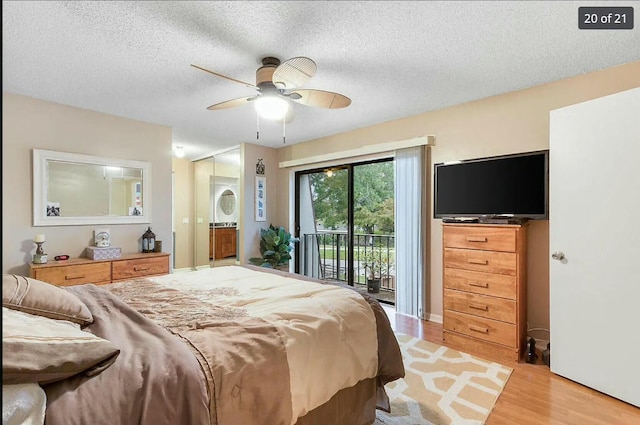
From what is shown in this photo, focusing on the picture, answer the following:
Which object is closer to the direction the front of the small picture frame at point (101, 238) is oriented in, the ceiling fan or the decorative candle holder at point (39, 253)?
the ceiling fan

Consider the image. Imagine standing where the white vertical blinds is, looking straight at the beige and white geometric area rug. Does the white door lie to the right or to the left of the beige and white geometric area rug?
left

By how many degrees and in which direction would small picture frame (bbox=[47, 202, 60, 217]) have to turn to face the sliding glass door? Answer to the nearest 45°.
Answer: approximately 90° to its left

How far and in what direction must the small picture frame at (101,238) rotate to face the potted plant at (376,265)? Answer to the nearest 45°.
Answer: approximately 90° to its left

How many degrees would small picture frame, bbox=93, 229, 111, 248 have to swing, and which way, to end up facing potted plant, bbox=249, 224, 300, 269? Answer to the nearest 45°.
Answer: approximately 90° to its left

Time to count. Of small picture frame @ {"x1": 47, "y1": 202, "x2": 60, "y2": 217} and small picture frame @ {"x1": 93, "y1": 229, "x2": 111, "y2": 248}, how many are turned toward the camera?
2

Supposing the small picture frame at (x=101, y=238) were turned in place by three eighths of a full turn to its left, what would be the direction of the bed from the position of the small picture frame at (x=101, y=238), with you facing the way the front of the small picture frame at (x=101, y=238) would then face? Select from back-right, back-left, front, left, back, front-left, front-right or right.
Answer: back-right

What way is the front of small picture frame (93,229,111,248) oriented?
toward the camera

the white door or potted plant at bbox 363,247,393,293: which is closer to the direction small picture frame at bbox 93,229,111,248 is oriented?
the white door

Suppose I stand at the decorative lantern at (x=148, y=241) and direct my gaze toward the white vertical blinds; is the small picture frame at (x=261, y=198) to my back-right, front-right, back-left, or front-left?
front-left

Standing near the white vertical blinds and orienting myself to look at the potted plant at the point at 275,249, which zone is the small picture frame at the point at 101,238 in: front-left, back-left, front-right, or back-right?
front-left
